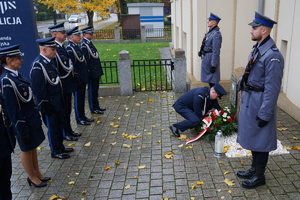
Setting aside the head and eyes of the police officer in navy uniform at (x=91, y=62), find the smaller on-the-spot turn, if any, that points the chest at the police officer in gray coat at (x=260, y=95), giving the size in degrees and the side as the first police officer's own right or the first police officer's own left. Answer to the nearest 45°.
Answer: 0° — they already face them

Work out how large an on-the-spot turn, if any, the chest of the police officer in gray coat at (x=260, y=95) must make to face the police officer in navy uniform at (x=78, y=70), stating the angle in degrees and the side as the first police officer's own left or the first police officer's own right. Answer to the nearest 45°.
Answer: approximately 45° to the first police officer's own right

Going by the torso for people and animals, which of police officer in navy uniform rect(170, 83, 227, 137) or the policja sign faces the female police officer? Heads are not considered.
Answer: the policja sign

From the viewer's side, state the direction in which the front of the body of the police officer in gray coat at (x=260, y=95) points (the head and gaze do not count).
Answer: to the viewer's left

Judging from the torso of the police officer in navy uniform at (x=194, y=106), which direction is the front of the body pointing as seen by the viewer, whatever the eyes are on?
to the viewer's right

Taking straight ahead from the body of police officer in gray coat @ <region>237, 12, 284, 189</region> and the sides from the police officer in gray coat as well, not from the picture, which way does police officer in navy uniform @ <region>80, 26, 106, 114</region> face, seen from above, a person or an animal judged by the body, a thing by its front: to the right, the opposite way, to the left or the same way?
the opposite way

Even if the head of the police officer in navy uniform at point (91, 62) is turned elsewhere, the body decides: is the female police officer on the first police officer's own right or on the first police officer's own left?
on the first police officer's own right

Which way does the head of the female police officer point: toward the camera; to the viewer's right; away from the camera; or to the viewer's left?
to the viewer's right

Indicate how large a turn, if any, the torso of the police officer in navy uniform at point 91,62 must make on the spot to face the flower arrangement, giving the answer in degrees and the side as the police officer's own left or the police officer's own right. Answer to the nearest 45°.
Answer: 0° — they already face it

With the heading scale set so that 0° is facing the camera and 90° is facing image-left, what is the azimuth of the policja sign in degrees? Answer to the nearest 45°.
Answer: approximately 0°

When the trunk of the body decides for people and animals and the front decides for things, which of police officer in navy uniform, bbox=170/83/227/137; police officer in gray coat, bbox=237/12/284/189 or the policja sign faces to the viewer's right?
the police officer in navy uniform

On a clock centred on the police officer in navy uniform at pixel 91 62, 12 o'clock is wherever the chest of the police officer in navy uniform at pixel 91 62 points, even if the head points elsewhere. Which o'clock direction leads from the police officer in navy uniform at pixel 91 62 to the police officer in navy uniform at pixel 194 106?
the police officer in navy uniform at pixel 194 106 is roughly at 12 o'clock from the police officer in navy uniform at pixel 91 62.
